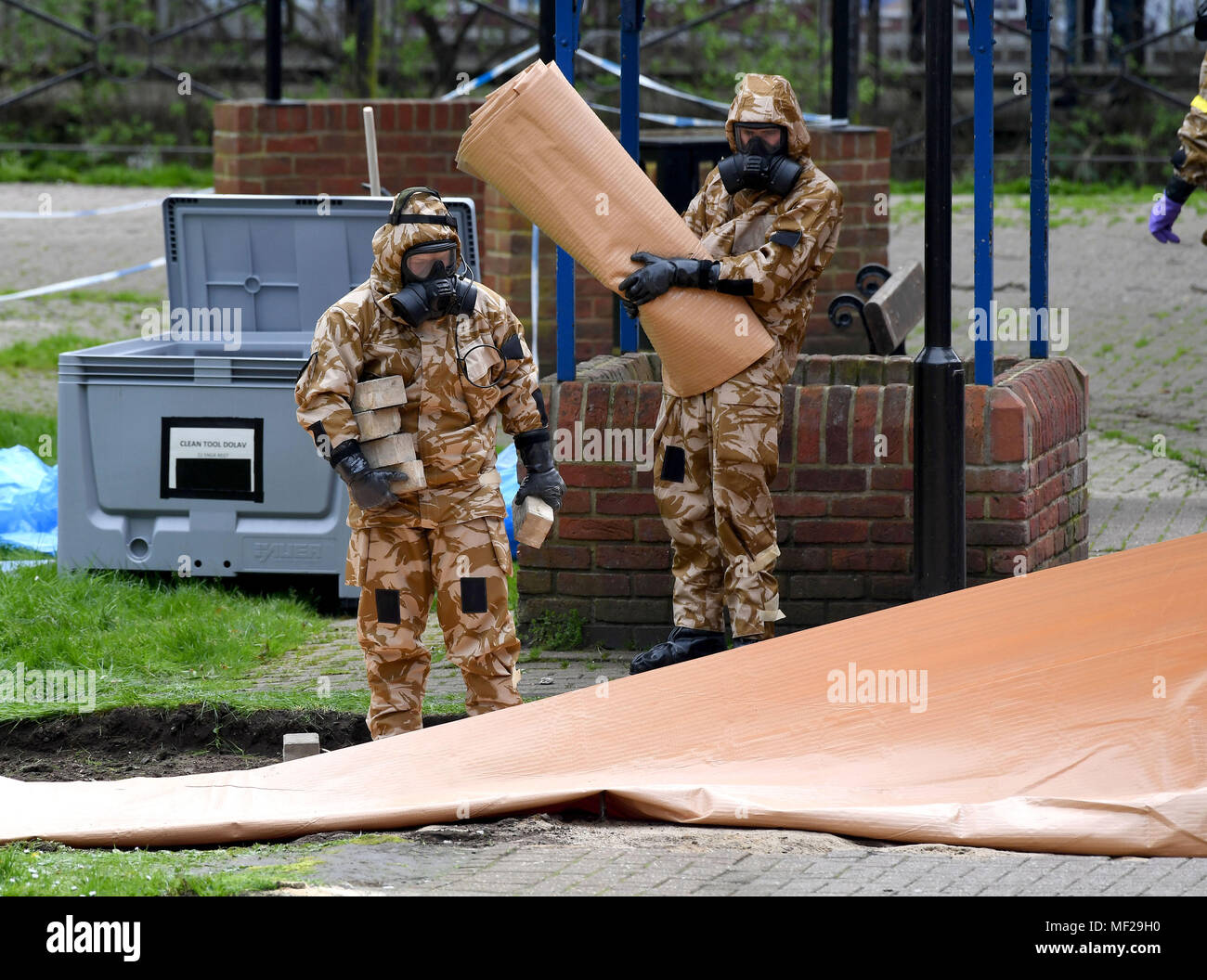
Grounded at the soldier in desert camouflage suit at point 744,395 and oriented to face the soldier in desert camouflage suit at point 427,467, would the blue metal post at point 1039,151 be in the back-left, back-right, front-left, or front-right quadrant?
back-right

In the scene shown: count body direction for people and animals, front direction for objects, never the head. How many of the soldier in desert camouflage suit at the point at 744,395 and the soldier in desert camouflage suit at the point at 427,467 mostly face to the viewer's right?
0

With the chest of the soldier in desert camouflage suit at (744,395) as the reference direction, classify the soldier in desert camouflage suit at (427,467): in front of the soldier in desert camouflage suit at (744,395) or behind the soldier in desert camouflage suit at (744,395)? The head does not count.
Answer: in front

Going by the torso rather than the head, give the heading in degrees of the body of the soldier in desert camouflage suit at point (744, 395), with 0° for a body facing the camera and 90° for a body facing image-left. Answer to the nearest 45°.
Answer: approximately 45°

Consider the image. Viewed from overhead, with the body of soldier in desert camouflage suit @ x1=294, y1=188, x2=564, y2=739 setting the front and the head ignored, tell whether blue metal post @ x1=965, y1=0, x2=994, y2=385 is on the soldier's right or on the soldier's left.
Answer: on the soldier's left

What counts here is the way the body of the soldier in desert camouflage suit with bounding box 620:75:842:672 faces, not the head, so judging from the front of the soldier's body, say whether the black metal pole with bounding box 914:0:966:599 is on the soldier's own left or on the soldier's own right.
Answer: on the soldier's own left

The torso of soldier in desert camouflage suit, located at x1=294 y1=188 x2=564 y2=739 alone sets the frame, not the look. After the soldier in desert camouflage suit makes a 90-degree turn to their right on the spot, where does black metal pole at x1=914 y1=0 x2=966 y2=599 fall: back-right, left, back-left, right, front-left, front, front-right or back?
back

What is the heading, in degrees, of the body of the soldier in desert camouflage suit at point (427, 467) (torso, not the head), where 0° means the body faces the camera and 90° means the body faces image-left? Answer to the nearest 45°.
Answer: approximately 0°

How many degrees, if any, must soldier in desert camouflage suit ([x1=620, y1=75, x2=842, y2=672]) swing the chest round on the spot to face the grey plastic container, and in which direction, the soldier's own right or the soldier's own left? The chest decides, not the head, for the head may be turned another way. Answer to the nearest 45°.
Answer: approximately 90° to the soldier's own right

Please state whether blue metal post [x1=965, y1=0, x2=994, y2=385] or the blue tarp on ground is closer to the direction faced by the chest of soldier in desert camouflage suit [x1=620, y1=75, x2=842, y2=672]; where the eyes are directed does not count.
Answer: the blue tarp on ground

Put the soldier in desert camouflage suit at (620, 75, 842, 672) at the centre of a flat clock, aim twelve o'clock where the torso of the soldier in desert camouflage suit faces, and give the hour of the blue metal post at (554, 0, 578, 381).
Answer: The blue metal post is roughly at 3 o'clock from the soldier in desert camouflage suit.

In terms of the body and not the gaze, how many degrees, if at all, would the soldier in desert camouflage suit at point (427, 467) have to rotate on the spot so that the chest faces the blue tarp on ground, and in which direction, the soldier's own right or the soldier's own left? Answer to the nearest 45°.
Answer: approximately 135° to the soldier's own right

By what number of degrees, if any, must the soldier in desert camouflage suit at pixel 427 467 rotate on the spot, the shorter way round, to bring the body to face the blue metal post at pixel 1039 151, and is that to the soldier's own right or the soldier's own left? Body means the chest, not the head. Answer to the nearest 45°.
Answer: approximately 135° to the soldier's own left
